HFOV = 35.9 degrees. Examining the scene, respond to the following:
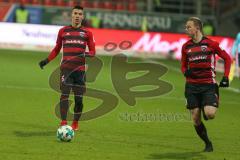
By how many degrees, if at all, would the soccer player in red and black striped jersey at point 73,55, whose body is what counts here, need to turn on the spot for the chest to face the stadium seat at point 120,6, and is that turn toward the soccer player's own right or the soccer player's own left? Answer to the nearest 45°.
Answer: approximately 180°

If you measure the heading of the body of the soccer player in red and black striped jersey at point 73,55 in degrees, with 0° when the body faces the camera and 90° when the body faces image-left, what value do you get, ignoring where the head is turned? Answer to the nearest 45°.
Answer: approximately 0°

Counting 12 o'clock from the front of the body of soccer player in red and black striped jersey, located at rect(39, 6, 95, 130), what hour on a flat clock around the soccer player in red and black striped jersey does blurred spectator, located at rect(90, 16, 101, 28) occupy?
The blurred spectator is roughly at 6 o'clock from the soccer player in red and black striped jersey.

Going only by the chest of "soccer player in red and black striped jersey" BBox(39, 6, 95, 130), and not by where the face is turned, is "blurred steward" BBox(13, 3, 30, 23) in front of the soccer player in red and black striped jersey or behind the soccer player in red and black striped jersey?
behind

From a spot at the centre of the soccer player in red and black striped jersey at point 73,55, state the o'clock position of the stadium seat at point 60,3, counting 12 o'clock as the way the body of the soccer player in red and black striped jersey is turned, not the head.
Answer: The stadium seat is roughly at 6 o'clock from the soccer player in red and black striped jersey.

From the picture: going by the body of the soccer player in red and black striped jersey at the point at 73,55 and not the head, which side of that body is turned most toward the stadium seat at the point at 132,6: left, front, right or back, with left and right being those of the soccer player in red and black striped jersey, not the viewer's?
back

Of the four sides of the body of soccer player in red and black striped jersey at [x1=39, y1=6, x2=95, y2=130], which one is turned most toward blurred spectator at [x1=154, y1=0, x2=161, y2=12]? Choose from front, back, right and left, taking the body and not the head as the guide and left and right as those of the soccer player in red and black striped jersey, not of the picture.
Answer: back

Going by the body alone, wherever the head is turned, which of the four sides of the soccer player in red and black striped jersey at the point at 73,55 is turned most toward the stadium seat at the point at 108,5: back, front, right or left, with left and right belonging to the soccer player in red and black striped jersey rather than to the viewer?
back
